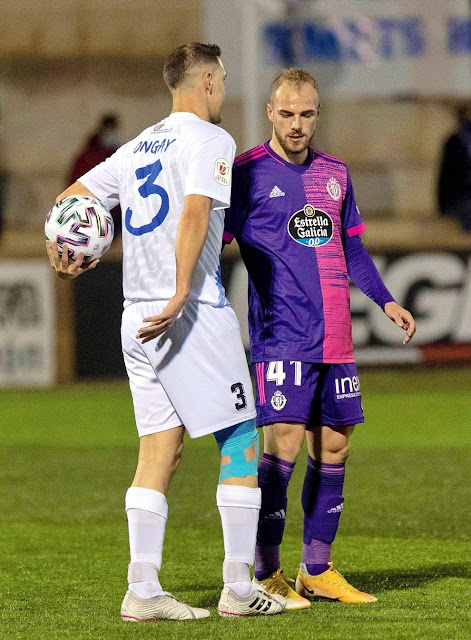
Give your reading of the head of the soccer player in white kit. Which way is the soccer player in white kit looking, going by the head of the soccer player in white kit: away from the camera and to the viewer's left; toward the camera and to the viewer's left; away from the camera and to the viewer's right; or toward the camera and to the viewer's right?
away from the camera and to the viewer's right

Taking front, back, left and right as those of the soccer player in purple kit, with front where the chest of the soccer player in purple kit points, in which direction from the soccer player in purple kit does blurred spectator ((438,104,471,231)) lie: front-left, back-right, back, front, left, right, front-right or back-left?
back-left

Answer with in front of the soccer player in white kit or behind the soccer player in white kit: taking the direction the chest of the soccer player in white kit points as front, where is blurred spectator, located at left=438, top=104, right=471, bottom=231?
in front

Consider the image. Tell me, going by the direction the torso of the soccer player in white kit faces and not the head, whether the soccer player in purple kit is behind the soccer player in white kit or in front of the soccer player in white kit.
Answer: in front

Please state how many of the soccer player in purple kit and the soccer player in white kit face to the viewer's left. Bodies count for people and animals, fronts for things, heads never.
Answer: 0

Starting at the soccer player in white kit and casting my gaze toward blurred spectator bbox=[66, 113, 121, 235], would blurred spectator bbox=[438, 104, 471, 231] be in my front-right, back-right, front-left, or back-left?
front-right

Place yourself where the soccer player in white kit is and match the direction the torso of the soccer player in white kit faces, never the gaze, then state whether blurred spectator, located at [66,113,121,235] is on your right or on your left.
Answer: on your left

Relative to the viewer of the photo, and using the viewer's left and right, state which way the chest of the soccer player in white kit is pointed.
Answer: facing away from the viewer and to the right of the viewer
